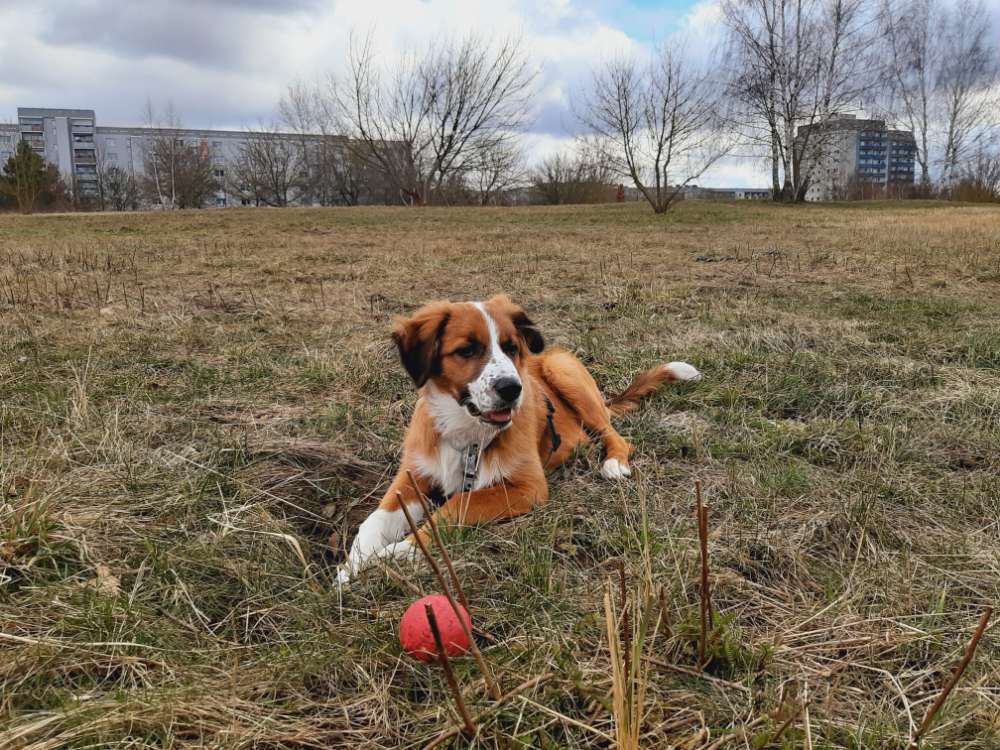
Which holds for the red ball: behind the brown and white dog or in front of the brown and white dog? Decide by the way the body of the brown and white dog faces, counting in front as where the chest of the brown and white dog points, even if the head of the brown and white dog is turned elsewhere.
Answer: in front

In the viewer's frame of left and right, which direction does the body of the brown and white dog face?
facing the viewer and to the left of the viewer

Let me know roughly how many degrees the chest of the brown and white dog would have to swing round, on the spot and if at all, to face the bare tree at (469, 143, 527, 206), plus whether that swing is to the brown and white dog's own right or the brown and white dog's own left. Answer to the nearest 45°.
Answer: approximately 135° to the brown and white dog's own right

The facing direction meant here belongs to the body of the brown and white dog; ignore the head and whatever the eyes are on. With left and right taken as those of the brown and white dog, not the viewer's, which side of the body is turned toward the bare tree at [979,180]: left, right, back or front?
back

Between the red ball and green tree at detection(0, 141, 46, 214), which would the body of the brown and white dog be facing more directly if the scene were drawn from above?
the red ball

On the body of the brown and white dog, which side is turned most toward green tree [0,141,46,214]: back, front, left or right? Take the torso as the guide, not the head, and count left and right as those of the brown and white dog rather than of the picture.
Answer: right
